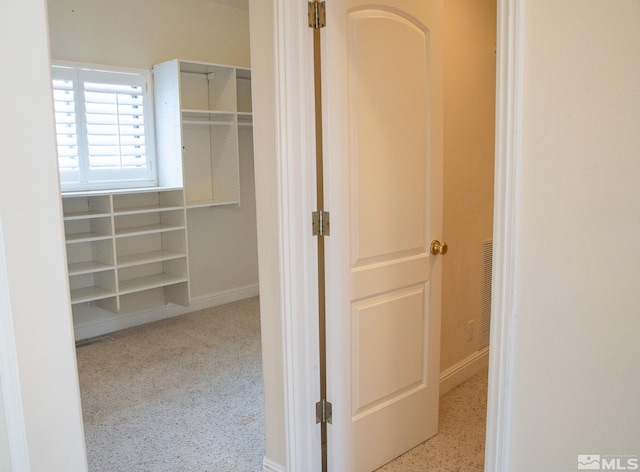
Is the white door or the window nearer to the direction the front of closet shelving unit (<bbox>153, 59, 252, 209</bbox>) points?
the white door

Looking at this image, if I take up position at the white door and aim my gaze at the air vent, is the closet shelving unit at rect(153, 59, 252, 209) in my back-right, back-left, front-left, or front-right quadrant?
front-left

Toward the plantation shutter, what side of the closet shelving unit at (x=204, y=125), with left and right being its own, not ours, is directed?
right

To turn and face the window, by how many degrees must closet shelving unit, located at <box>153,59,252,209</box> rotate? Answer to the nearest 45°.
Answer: approximately 90° to its right

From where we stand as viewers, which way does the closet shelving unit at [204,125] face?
facing the viewer and to the right of the viewer

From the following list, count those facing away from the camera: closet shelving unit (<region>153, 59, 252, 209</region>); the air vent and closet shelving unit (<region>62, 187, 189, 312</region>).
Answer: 0

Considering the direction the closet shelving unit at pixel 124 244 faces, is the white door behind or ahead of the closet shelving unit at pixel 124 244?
ahead

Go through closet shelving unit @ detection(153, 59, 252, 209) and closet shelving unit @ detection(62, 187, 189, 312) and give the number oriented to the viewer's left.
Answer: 0
